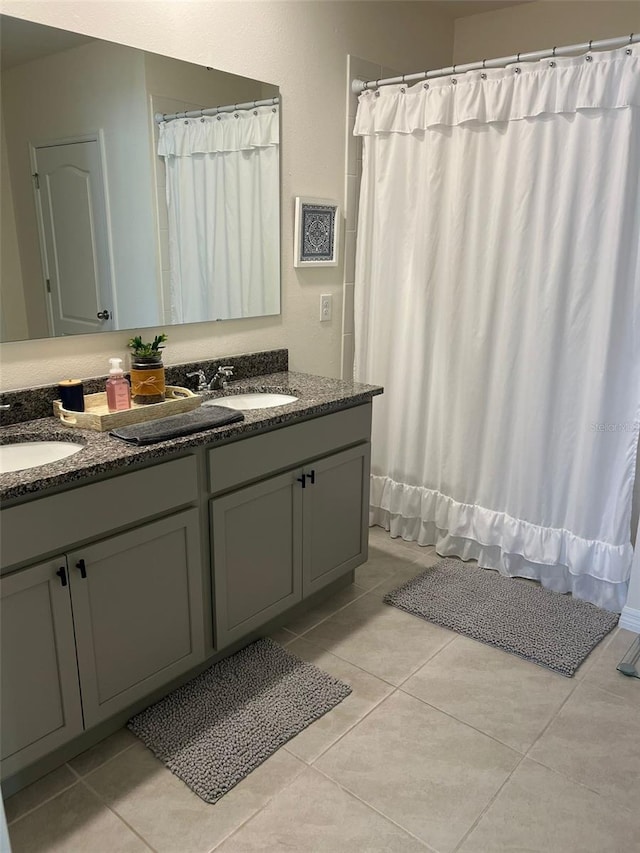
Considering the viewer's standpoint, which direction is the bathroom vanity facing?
facing the viewer and to the right of the viewer

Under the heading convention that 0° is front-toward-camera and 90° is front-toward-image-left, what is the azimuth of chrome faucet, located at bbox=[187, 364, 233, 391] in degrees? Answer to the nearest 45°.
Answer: approximately 315°

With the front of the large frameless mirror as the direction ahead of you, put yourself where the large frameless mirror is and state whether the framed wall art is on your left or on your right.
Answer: on your left

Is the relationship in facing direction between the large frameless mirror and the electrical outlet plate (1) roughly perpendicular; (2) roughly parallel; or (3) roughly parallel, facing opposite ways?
roughly parallel

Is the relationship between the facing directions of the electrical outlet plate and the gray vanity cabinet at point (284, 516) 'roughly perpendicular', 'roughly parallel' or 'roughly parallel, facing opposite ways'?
roughly parallel

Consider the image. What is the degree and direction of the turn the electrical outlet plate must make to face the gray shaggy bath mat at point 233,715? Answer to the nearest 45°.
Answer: approximately 45° to its right

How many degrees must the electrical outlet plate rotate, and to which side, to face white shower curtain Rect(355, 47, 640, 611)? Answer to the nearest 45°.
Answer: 0° — it already faces it

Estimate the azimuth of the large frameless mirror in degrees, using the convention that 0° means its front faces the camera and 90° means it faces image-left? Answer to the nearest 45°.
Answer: approximately 315°

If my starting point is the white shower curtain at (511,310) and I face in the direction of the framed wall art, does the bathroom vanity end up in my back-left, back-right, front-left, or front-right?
front-left

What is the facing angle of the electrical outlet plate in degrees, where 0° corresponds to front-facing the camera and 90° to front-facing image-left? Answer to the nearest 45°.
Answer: approximately 315°

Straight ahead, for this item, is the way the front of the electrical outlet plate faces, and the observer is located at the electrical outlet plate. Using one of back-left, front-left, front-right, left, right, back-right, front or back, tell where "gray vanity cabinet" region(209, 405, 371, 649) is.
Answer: front-right

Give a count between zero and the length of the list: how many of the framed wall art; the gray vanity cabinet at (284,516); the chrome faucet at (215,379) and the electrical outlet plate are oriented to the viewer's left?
0
